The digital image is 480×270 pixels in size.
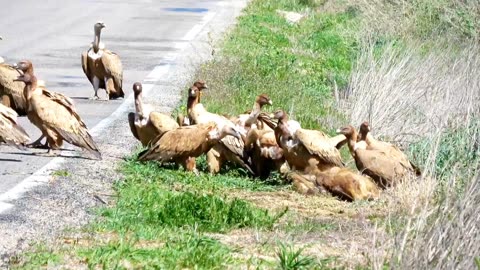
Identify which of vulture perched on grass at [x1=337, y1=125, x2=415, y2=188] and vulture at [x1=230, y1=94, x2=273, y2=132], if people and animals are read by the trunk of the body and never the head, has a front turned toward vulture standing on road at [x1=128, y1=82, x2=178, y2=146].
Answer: the vulture perched on grass

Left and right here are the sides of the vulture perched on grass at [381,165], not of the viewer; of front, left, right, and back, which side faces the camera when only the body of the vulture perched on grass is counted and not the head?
left

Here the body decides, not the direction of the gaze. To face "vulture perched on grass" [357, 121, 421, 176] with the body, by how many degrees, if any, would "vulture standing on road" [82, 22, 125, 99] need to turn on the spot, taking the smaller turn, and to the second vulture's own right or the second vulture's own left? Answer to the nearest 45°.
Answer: approximately 90° to the second vulture's own left

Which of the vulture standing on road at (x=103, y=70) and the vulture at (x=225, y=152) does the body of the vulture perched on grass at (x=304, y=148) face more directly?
the vulture

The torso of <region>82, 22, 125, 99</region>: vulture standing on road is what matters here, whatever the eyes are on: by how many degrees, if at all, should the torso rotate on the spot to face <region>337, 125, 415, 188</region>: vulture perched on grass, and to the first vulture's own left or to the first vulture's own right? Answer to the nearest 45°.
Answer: approximately 90° to the first vulture's own left

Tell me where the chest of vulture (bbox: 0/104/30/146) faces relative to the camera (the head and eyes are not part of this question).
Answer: to the viewer's left
